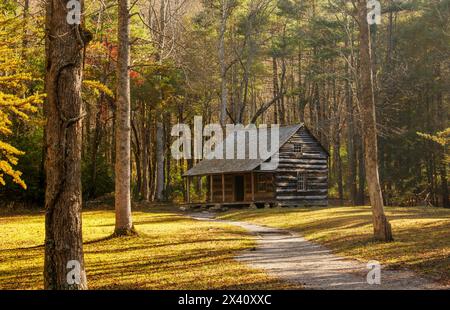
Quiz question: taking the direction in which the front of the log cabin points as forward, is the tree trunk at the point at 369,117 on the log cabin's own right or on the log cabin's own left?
on the log cabin's own left

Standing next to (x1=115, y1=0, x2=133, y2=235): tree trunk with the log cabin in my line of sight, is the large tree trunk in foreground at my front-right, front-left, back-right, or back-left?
back-right

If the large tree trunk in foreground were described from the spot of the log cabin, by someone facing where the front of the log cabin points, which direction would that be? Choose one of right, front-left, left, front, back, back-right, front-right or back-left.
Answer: front-left
